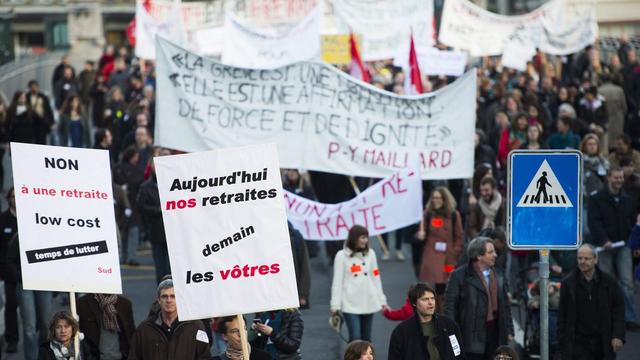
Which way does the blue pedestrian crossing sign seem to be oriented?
toward the camera

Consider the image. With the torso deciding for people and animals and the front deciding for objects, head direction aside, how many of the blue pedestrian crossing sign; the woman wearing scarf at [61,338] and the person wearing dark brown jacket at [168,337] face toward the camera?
3

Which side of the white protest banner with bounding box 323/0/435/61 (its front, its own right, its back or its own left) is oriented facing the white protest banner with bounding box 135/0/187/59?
right

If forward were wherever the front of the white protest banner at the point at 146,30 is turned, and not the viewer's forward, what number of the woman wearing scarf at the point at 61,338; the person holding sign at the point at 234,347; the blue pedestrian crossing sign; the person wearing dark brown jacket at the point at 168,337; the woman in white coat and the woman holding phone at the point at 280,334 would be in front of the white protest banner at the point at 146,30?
6

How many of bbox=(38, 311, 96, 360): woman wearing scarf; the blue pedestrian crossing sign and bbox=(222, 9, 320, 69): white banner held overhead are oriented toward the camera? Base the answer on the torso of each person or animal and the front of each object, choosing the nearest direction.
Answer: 3

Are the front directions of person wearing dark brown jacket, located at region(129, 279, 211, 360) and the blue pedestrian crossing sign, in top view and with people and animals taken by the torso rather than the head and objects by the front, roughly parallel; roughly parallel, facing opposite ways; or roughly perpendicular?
roughly parallel

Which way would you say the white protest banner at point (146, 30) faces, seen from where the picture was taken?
facing the viewer

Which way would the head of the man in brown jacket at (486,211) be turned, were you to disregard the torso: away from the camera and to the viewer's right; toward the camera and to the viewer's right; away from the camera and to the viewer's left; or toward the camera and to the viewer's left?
toward the camera and to the viewer's left

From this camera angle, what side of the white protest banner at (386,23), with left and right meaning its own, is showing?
front

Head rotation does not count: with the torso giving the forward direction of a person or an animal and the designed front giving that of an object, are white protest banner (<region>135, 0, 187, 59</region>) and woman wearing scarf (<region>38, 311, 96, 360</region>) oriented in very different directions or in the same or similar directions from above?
same or similar directions
